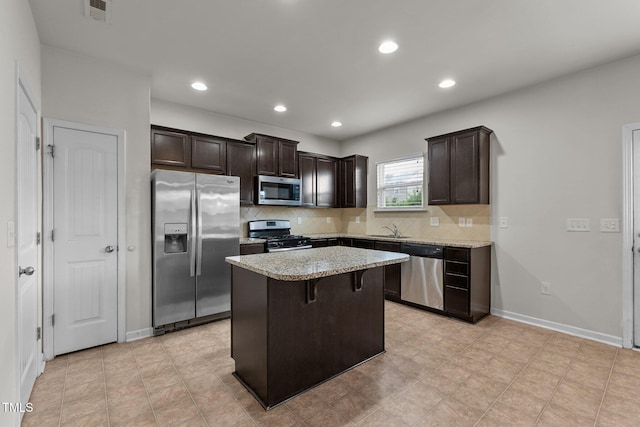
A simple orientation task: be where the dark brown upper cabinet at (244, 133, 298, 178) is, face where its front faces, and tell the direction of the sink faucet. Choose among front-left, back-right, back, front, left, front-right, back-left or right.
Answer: front-left

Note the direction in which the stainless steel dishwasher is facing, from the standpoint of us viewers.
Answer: facing the viewer and to the left of the viewer

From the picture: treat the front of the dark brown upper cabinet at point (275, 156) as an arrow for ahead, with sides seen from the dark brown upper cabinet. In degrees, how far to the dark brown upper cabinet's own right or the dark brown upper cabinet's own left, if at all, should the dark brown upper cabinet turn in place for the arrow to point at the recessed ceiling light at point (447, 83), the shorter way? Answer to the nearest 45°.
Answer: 0° — it already faces it

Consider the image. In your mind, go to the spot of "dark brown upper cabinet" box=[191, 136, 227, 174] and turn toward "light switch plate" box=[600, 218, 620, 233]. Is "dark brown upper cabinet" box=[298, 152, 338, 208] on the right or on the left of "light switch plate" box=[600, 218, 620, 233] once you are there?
left
